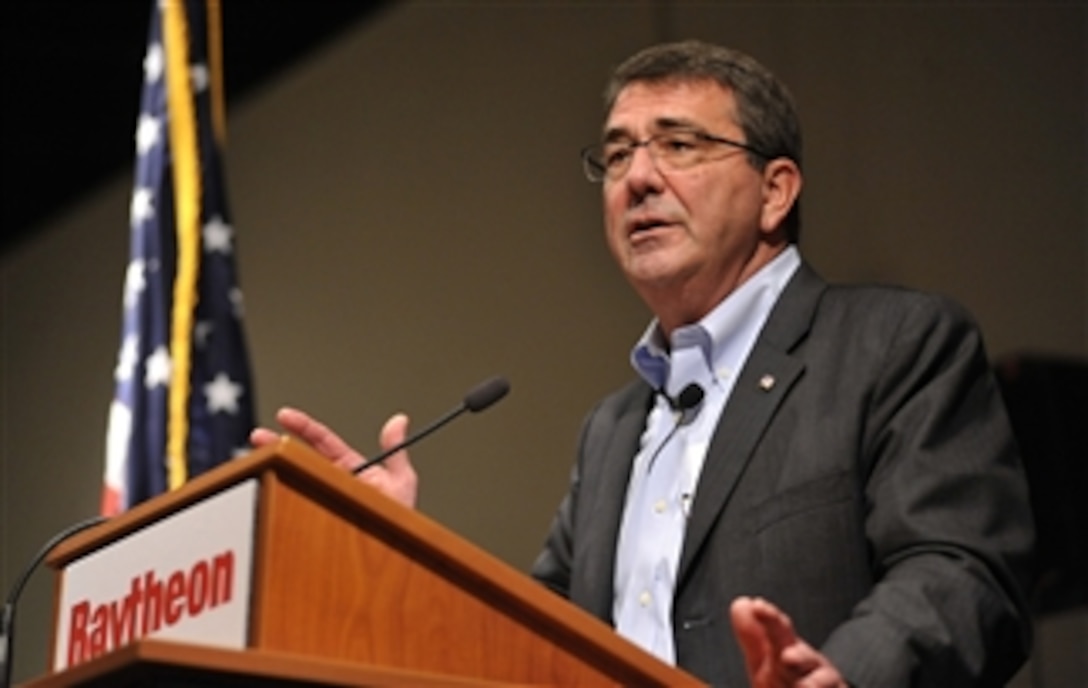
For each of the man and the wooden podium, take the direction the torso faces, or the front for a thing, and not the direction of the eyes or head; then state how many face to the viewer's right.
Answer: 0

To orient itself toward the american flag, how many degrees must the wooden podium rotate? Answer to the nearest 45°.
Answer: approximately 135° to its right

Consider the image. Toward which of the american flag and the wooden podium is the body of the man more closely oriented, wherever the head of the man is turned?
the wooden podium

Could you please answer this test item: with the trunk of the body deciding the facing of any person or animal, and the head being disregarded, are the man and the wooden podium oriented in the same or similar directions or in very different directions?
same or similar directions

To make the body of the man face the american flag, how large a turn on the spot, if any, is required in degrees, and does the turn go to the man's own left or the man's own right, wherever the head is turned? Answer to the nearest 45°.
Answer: approximately 90° to the man's own right

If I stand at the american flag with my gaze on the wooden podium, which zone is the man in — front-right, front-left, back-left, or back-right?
front-left

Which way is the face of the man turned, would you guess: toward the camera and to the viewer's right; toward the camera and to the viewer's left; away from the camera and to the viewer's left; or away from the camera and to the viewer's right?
toward the camera and to the viewer's left

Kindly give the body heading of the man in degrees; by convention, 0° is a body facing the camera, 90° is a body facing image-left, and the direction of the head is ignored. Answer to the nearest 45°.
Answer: approximately 45°

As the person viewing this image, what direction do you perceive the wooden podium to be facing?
facing the viewer and to the left of the viewer
